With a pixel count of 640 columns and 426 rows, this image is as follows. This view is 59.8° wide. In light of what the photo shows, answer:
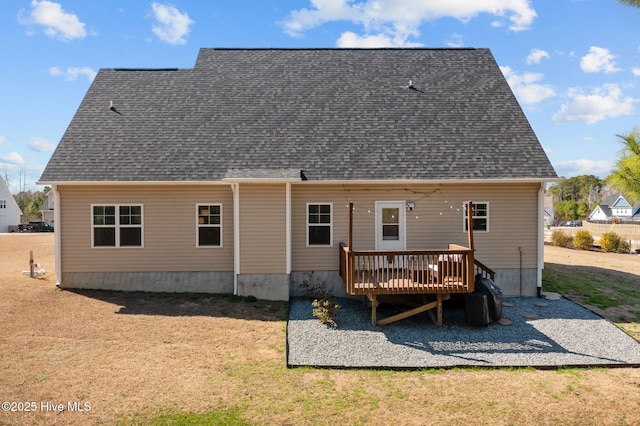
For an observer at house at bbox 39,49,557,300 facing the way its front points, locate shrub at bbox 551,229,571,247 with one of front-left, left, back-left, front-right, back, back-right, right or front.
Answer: front-right

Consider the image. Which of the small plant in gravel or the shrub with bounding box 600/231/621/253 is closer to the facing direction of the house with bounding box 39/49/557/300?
the shrub

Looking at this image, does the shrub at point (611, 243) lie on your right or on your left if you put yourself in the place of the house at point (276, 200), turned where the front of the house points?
on your right

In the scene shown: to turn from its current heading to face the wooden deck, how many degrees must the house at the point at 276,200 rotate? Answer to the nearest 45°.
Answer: approximately 135° to its right

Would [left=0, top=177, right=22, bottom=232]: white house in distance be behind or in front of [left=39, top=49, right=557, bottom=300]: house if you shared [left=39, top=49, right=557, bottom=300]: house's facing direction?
in front

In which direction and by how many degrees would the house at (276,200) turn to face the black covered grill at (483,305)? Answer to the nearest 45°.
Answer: approximately 135° to its right

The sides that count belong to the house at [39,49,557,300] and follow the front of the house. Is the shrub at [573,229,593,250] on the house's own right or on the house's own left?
on the house's own right

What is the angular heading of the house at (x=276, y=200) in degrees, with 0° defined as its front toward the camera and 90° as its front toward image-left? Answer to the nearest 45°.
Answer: approximately 180°
